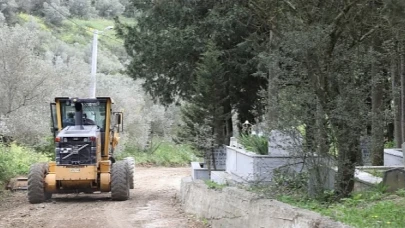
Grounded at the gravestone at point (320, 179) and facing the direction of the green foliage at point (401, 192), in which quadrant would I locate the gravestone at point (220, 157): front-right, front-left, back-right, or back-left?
back-left

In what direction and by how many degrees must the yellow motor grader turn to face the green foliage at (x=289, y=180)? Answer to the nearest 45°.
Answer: approximately 135° to its right

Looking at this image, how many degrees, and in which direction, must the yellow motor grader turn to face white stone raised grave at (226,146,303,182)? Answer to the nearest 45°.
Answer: approximately 135° to its right

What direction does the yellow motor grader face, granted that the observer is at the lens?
facing away from the viewer

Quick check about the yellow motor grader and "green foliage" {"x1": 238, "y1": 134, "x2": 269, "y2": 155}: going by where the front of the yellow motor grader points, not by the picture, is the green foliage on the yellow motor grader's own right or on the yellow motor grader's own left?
on the yellow motor grader's own right

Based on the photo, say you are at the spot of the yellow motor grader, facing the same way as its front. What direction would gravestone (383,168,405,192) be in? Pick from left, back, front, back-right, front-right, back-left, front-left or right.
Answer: back-right

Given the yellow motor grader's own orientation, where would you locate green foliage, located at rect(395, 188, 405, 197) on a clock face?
The green foliage is roughly at 5 o'clock from the yellow motor grader.
